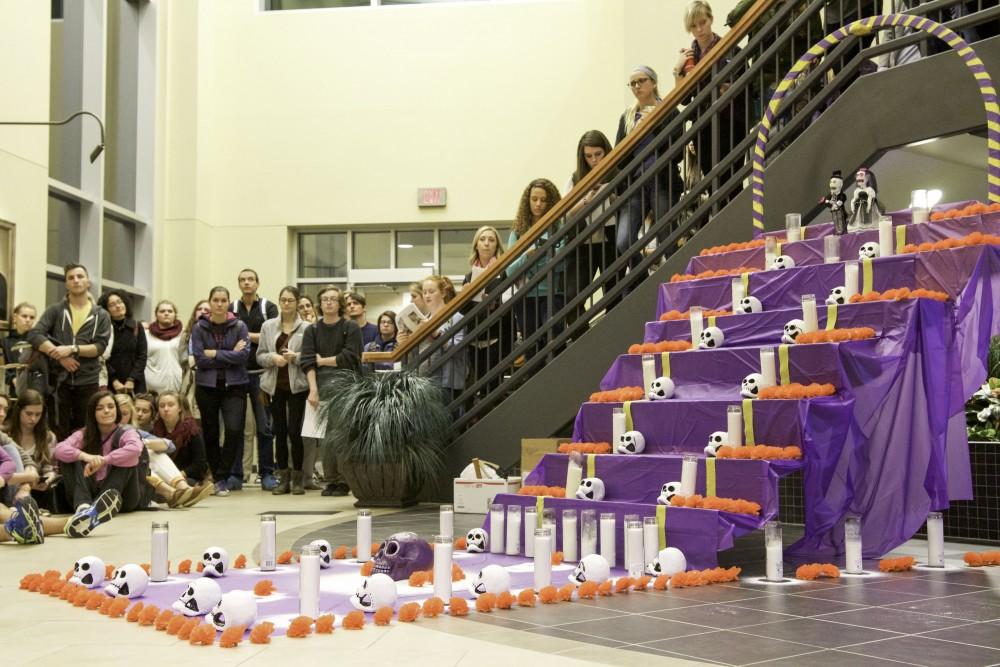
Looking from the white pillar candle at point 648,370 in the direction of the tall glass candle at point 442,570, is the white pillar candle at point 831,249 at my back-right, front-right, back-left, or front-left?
back-left

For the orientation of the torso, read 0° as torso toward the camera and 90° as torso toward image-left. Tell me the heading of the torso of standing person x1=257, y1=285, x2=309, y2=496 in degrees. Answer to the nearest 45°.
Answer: approximately 0°

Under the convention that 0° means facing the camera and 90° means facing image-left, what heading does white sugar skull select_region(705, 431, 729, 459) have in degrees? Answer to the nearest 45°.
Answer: approximately 45°

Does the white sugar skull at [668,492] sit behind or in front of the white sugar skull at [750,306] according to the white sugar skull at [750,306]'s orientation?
in front

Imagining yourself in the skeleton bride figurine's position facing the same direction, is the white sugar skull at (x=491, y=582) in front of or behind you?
in front

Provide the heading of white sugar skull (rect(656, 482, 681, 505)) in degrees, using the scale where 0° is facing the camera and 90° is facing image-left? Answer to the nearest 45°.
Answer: approximately 45°

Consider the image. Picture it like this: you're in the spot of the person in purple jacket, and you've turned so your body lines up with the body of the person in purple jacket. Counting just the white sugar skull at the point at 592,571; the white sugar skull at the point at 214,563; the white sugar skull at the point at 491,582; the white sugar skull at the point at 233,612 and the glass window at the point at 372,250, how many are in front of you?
4

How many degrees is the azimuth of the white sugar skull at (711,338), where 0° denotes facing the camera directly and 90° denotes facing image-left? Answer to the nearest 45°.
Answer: approximately 45°

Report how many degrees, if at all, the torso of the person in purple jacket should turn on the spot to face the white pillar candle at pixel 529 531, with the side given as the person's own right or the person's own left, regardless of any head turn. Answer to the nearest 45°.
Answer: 0° — they already face it

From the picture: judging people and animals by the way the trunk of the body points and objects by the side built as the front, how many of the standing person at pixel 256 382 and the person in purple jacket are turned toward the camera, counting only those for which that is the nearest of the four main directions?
2

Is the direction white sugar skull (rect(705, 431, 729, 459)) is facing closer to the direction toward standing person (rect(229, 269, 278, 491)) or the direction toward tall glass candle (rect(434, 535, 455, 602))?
the tall glass candle

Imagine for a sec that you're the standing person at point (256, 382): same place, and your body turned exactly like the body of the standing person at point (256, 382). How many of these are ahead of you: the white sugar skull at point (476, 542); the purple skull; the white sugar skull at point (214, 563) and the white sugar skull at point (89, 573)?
4

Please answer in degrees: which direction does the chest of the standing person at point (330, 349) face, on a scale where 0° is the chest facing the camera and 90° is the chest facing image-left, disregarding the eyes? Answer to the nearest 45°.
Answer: approximately 0°
